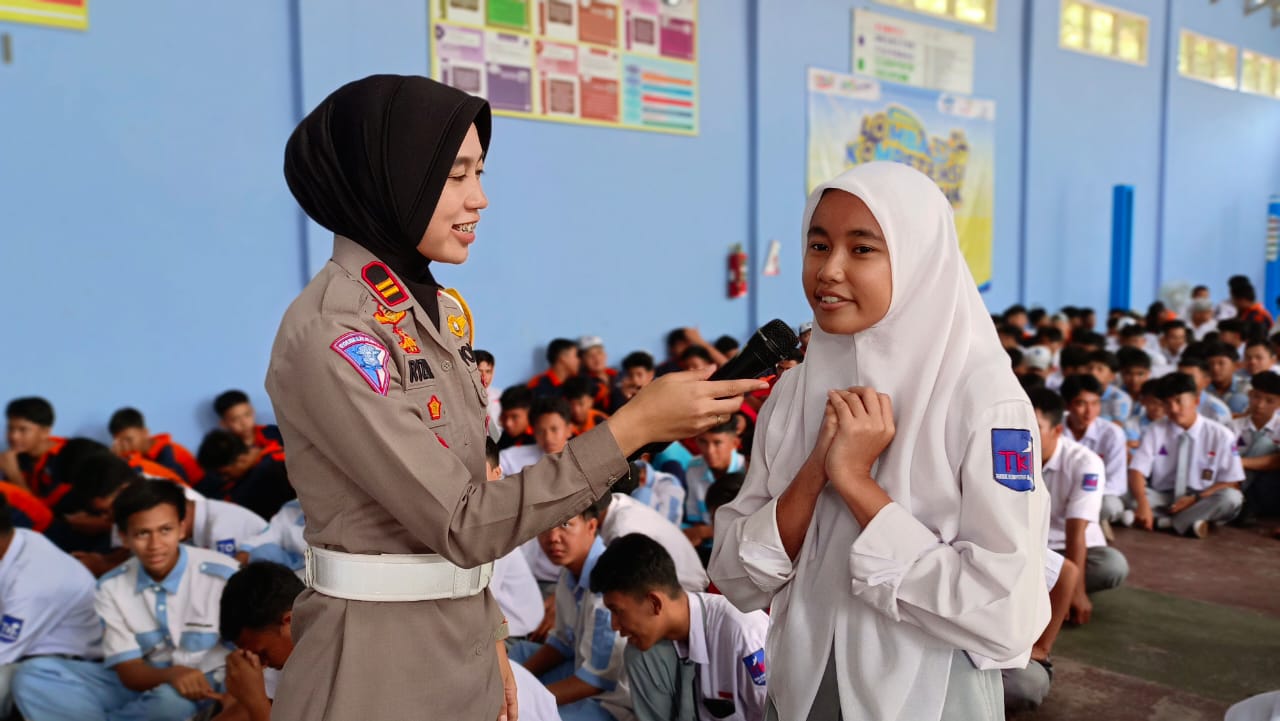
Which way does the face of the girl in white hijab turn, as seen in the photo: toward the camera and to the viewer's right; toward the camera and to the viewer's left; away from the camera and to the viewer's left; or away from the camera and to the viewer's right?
toward the camera and to the viewer's left

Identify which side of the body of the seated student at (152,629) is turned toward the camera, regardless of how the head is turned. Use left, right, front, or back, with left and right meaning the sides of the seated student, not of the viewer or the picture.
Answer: front

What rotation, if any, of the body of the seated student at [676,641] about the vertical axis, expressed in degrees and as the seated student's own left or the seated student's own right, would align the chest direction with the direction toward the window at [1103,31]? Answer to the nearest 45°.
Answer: approximately 180°

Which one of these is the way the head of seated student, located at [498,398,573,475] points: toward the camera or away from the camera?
toward the camera

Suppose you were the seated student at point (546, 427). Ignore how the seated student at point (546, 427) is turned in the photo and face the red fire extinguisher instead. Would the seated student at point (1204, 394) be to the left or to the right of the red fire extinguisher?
right

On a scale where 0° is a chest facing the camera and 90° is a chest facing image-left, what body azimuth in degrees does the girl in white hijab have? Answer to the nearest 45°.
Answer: approximately 45°

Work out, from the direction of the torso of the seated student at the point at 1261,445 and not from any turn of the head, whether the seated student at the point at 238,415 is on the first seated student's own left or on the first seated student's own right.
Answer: on the first seated student's own right

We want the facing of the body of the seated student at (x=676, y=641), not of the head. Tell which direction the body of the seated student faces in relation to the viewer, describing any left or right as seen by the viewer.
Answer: facing the viewer and to the left of the viewer

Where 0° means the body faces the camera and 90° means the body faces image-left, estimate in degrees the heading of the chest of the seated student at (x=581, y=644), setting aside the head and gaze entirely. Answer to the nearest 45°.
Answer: approximately 45°

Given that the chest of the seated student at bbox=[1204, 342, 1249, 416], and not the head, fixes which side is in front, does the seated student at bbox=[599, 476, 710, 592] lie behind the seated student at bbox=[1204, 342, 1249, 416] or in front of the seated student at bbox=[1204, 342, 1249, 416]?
in front

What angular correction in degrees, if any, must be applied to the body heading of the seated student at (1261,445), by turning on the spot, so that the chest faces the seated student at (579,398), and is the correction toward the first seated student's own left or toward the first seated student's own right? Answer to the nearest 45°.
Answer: approximately 45° to the first seated student's own right

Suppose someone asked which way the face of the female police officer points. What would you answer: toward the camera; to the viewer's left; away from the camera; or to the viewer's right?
to the viewer's right

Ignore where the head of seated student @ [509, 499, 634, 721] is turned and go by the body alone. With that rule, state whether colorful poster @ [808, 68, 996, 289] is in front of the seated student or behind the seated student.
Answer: behind

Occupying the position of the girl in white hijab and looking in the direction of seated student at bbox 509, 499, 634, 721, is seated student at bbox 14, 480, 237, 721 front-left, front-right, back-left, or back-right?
front-left

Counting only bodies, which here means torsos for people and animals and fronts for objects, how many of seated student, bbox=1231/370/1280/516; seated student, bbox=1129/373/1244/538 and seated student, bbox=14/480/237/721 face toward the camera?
3
